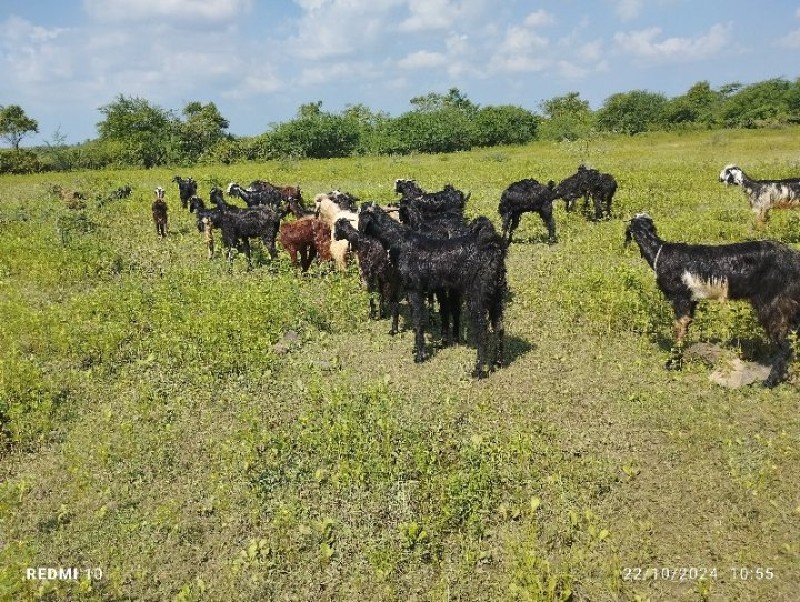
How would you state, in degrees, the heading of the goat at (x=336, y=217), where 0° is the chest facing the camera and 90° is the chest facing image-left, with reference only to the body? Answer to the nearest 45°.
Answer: approximately 90°

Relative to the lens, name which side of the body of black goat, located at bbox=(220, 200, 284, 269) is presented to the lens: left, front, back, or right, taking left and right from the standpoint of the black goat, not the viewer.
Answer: left

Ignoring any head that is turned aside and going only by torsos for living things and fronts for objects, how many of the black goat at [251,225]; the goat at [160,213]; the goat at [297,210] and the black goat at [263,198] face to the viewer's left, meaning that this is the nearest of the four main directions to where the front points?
3

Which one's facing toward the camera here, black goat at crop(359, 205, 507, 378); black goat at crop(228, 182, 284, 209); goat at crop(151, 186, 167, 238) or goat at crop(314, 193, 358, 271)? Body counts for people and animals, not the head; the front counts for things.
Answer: goat at crop(151, 186, 167, 238)

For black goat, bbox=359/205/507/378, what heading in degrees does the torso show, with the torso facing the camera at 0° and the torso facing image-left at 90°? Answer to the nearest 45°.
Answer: approximately 135°

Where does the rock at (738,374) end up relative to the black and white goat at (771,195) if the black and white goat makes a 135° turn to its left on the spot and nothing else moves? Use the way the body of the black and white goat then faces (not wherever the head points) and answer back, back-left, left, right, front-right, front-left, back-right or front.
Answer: front-right

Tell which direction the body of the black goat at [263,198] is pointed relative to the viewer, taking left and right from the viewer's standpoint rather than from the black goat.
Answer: facing to the left of the viewer

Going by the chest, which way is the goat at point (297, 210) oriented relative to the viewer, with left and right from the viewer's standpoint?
facing to the left of the viewer

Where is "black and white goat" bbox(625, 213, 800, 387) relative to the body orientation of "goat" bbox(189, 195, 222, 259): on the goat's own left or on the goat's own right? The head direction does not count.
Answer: on the goat's own left
